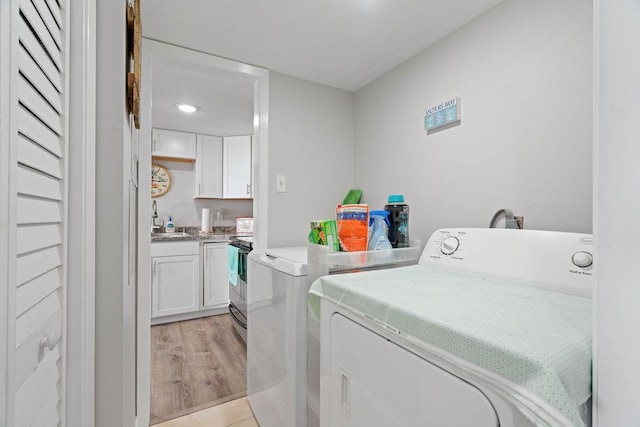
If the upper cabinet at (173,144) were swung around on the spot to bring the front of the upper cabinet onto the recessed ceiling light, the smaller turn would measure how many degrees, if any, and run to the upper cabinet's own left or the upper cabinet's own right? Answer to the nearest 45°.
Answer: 0° — it already faces it

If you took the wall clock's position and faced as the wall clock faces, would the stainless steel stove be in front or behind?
in front

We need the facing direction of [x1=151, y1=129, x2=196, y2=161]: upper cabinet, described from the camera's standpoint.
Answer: facing the viewer

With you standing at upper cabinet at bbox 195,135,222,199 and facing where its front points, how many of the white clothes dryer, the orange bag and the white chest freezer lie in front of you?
3

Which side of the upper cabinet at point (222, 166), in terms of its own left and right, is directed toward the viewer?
front

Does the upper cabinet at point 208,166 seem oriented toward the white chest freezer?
yes

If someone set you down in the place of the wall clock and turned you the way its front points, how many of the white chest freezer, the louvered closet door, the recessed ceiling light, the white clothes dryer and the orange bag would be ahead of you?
5

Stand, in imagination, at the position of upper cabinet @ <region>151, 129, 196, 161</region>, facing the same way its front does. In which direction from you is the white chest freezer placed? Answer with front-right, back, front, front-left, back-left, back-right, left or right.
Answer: front
